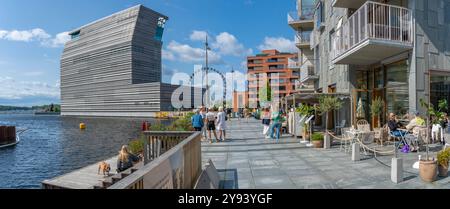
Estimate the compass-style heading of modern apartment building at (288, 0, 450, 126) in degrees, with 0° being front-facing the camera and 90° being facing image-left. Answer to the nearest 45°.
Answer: approximately 45°

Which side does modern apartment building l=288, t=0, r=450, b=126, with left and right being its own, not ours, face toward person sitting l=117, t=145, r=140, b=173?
front

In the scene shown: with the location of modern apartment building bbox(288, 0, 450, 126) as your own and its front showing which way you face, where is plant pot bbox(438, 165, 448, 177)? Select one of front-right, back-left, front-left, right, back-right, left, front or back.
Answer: front-left

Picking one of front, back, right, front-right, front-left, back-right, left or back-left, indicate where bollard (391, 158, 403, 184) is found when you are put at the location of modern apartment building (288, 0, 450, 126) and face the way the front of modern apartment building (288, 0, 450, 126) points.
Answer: front-left
